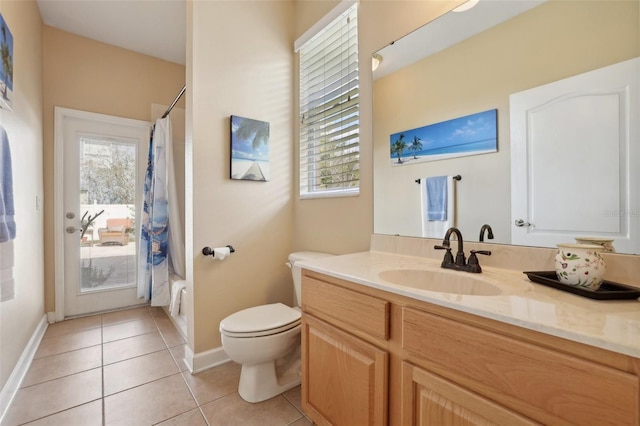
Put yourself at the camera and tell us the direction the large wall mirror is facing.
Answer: facing the viewer and to the left of the viewer

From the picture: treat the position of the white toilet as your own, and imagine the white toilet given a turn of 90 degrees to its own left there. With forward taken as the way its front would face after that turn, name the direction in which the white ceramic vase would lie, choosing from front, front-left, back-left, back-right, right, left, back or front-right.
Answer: front

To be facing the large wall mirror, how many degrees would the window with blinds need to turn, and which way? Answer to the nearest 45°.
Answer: approximately 90° to its left

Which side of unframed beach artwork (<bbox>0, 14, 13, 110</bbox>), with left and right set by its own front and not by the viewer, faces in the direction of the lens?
right

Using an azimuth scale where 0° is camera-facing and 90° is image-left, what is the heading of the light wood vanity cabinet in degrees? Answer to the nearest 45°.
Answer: approximately 45°

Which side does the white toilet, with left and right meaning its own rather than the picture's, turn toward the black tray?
left

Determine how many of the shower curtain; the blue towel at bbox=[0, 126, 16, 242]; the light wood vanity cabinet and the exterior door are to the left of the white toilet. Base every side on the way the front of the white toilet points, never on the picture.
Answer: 1

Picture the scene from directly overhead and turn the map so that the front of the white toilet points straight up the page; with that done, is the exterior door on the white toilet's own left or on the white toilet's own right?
on the white toilet's own right
